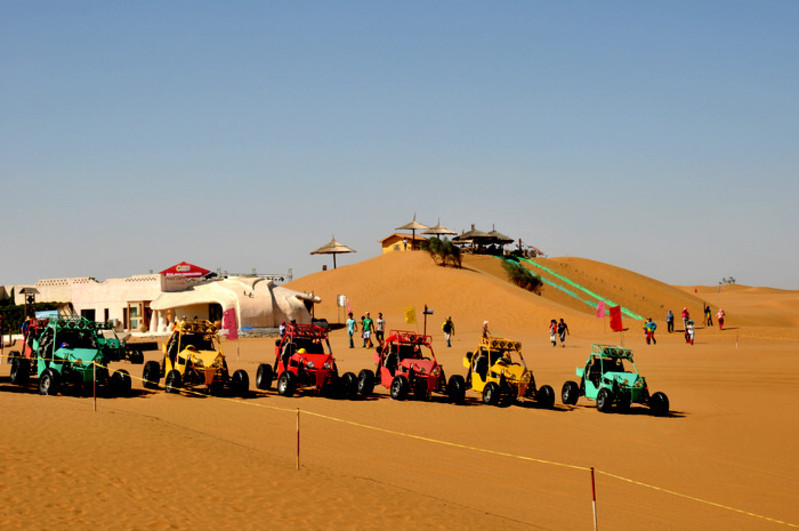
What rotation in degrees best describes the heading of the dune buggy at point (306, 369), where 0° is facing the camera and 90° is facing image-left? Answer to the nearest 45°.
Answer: approximately 315°

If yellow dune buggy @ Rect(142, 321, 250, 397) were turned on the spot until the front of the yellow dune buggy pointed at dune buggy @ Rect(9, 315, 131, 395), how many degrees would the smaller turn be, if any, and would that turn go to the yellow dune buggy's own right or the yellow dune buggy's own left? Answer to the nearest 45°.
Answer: approximately 135° to the yellow dune buggy's own right

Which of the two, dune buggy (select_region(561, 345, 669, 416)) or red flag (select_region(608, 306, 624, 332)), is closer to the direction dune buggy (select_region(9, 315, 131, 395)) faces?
the dune buggy

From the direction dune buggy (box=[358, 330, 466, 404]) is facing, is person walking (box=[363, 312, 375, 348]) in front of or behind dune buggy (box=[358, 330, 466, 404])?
behind

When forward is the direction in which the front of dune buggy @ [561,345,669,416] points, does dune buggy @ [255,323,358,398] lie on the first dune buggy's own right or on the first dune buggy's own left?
on the first dune buggy's own right
